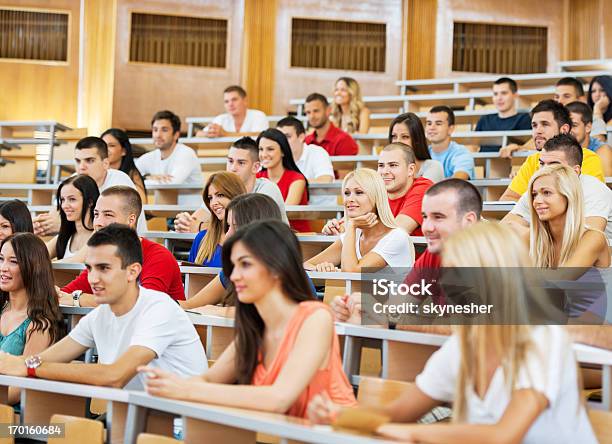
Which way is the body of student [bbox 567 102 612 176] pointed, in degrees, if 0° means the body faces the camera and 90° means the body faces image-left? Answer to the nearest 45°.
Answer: approximately 45°

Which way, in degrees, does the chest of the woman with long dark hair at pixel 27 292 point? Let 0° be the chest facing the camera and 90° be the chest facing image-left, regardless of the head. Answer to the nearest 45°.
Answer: approximately 45°

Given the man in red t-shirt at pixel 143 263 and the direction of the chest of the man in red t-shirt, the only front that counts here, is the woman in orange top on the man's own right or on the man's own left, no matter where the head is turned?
on the man's own left

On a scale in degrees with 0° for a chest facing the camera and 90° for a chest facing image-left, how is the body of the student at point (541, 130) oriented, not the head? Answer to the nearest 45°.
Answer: approximately 45°

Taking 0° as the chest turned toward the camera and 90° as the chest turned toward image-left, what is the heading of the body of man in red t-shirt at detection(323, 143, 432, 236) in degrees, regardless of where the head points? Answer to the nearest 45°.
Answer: approximately 45°

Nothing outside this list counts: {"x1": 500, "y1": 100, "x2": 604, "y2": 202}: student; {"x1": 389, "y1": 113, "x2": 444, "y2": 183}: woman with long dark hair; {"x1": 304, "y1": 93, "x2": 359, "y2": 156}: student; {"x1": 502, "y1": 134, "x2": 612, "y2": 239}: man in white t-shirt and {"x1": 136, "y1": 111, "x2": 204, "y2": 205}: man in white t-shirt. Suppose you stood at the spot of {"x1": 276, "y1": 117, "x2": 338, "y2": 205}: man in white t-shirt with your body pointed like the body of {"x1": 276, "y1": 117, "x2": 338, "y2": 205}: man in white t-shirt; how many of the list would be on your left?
3

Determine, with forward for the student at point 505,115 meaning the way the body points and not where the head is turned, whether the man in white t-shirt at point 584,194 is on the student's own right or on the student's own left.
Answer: on the student's own left

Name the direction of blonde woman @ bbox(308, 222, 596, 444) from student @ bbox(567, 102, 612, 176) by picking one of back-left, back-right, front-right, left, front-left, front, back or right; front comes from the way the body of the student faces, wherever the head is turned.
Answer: front-left

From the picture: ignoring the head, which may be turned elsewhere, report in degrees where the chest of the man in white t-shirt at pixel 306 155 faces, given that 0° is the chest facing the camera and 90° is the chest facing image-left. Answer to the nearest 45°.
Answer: approximately 45°
